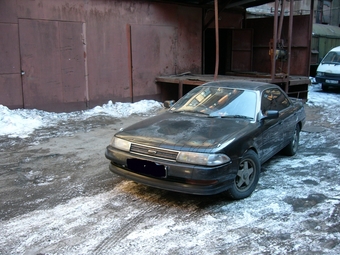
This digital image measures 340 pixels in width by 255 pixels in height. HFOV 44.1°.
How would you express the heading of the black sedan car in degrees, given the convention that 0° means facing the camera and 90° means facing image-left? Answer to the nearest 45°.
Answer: approximately 45°

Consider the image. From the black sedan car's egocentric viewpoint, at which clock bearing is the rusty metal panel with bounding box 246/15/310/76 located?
The rusty metal panel is roughly at 5 o'clock from the black sedan car.

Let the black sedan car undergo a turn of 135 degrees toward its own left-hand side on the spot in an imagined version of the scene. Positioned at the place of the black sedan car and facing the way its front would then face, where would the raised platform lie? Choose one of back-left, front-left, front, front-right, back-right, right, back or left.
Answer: left

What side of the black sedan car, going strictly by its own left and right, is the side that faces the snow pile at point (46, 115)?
right
